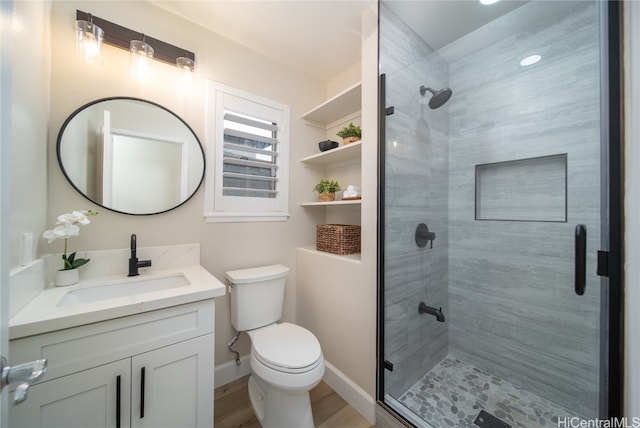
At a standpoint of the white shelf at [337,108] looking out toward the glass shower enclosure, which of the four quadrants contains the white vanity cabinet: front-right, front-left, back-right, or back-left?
back-right

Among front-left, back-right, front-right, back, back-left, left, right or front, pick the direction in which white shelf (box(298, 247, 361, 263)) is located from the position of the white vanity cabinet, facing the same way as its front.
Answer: front-left

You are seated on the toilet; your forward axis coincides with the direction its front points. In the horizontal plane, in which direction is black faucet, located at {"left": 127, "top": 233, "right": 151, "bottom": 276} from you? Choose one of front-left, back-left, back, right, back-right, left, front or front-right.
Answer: back-right

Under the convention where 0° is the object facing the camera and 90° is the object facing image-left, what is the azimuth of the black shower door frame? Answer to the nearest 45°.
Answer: approximately 45°

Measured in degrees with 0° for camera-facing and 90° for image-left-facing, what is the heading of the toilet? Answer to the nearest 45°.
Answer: approximately 315°

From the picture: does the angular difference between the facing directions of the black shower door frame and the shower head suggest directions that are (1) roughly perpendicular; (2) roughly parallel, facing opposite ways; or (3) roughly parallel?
roughly perpendicular

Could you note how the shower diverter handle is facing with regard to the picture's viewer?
facing the viewer and to the right of the viewer

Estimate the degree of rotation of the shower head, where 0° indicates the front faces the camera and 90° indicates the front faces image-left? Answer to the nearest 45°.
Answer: approximately 315°
